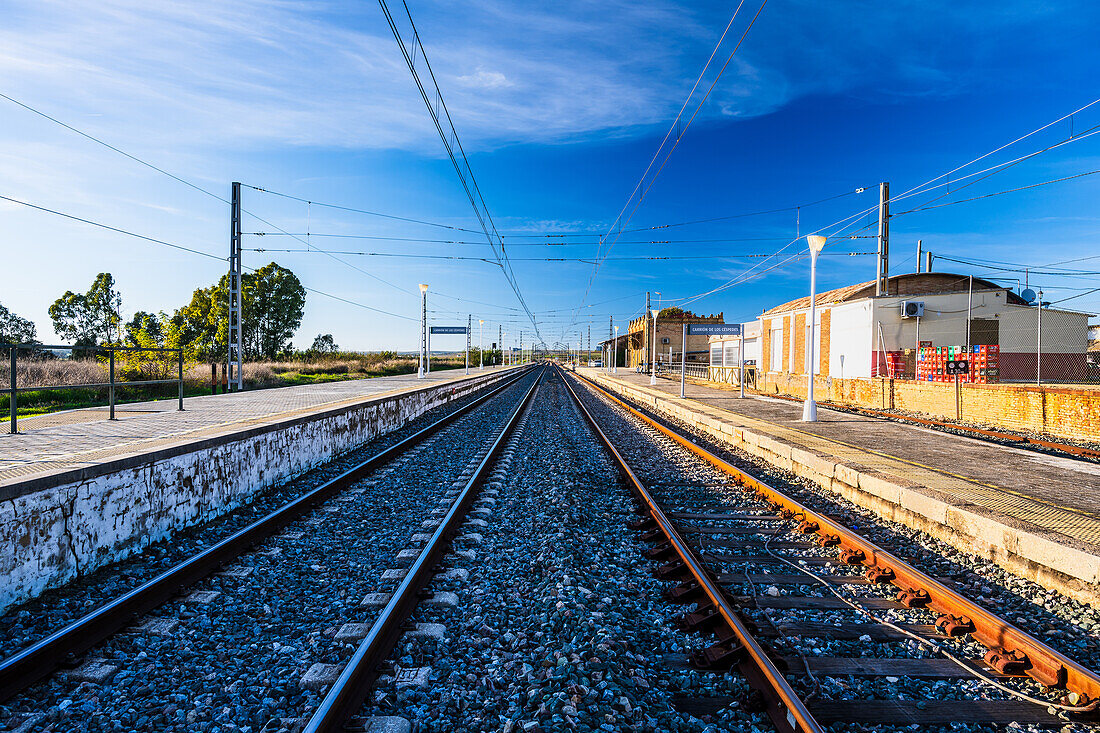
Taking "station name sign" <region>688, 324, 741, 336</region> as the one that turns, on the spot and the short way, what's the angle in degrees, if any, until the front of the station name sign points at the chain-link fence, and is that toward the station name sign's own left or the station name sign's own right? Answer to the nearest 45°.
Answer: approximately 45° to the station name sign's own left

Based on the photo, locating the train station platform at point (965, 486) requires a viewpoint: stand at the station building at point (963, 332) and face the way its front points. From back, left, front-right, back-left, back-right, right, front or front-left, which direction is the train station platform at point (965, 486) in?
front-left

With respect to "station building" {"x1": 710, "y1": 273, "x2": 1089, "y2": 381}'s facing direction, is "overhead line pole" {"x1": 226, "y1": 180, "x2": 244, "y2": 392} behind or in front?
in front

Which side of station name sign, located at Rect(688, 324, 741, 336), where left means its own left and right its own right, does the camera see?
front

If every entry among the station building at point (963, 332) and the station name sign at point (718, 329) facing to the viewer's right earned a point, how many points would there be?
0

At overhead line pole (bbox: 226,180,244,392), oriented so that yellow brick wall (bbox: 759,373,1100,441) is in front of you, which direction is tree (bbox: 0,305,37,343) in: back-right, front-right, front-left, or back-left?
back-left

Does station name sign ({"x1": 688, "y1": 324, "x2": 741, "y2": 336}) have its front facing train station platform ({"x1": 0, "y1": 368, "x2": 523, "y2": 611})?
yes

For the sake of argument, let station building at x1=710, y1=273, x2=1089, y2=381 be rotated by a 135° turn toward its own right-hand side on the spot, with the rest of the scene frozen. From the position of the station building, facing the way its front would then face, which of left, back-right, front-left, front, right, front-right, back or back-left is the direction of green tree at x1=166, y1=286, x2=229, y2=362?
left

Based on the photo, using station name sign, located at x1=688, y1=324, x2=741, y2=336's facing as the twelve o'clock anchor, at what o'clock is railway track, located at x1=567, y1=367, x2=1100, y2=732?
The railway track is roughly at 12 o'clock from the station name sign.

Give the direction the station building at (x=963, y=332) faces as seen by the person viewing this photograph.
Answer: facing the viewer and to the left of the viewer

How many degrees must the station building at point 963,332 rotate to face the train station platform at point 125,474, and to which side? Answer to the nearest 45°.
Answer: approximately 45° to its left
